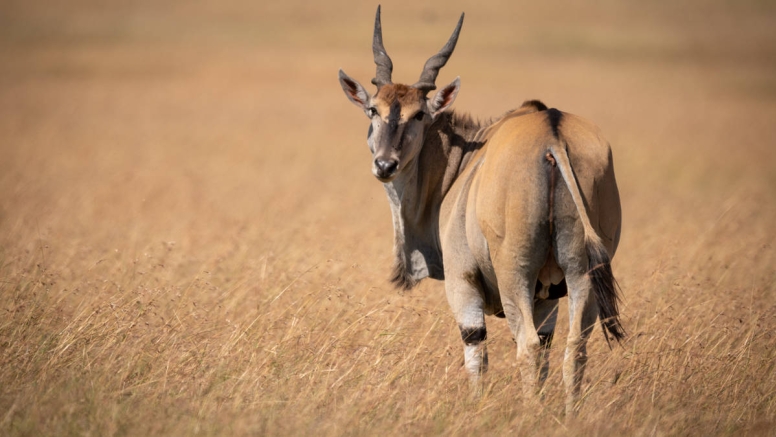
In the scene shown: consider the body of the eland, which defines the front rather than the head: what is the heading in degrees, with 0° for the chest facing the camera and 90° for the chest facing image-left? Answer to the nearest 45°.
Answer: approximately 135°
